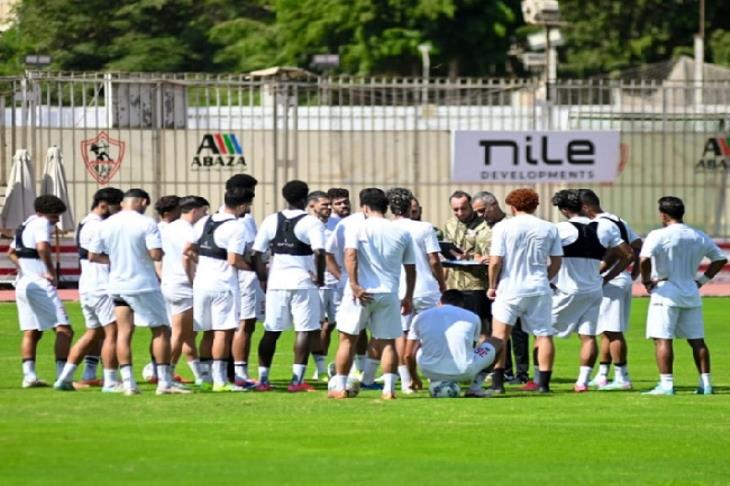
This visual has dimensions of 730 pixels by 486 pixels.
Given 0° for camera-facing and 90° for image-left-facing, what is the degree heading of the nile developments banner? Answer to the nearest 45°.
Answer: approximately 0°

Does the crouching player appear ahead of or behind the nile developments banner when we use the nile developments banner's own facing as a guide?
ahead

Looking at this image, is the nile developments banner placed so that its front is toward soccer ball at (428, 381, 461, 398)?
yes
